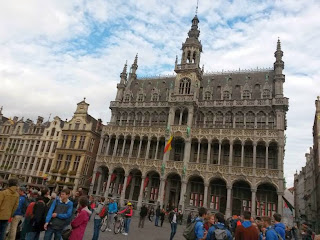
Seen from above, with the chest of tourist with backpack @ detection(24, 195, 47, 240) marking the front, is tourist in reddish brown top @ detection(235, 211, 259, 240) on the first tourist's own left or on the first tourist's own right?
on the first tourist's own right

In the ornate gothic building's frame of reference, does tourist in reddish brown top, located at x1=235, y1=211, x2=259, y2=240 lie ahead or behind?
ahead

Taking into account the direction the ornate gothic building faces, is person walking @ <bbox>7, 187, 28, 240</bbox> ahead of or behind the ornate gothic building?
ahead

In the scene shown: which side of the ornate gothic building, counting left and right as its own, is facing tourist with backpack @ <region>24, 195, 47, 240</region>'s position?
front

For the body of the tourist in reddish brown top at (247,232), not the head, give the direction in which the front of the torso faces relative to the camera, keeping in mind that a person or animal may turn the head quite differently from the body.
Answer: away from the camera

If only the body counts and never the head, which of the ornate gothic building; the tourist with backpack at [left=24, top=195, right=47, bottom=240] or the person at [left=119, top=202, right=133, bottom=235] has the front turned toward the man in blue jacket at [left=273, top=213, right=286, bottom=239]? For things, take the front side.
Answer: the ornate gothic building

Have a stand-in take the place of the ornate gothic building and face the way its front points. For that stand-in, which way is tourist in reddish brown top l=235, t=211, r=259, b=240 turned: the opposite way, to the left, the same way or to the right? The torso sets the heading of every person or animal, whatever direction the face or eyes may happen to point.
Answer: the opposite way

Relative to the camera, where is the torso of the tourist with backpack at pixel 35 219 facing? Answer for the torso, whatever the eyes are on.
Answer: away from the camera

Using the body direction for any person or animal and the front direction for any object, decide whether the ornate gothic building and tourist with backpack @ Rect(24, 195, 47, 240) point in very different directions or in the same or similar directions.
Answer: very different directions

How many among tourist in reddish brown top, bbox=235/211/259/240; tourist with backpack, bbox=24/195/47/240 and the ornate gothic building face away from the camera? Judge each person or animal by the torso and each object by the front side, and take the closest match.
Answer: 2

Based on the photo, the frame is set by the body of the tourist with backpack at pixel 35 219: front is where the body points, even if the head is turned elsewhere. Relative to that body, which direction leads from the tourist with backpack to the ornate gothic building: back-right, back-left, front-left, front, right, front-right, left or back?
front-right

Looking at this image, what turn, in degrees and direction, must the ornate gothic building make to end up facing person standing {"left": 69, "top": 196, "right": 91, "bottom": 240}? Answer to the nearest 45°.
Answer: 0° — it already faces them
